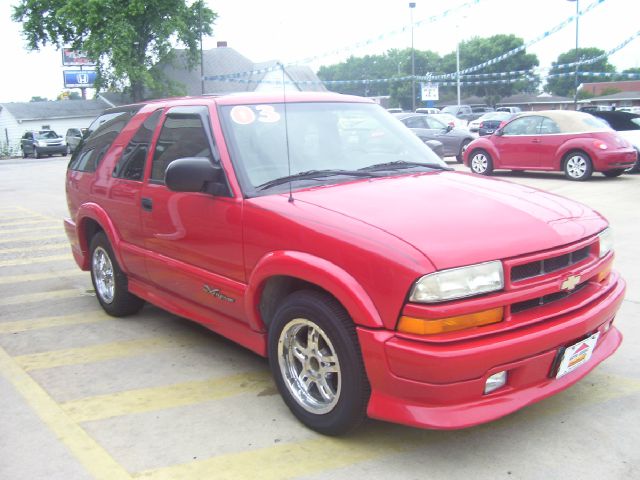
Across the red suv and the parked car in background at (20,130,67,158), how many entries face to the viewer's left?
0

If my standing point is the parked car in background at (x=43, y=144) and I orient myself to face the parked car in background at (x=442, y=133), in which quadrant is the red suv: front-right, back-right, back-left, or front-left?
front-right

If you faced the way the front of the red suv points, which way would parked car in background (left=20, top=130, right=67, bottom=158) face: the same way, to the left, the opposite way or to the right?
the same way

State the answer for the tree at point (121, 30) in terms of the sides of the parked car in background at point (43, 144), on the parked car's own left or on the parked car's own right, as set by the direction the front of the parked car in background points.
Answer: on the parked car's own left

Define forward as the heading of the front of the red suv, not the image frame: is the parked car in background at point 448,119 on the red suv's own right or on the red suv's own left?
on the red suv's own left

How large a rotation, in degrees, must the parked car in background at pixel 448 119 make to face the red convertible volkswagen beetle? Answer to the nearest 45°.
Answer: approximately 135° to its left

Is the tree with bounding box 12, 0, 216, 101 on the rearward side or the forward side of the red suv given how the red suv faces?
on the rearward side

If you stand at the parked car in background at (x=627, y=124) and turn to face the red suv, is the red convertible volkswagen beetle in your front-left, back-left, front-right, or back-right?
front-right

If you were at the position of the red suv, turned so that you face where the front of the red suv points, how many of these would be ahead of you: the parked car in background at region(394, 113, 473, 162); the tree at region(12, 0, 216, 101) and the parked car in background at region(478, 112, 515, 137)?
0

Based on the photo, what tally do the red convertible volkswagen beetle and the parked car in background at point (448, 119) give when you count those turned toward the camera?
0

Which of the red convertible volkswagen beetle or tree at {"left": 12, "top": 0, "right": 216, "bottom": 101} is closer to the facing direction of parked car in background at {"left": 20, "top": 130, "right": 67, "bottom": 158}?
the red convertible volkswagen beetle
